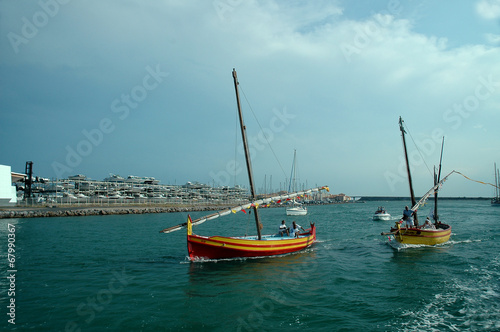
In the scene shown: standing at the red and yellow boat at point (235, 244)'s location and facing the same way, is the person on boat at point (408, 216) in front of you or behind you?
behind

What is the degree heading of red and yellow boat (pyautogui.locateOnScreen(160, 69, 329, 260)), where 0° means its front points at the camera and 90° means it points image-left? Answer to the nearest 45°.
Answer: approximately 45°
